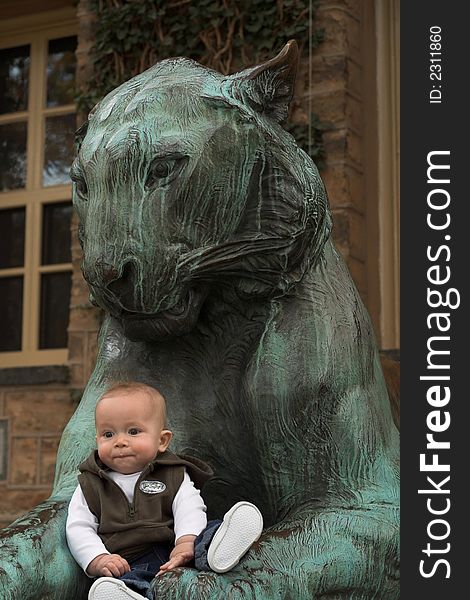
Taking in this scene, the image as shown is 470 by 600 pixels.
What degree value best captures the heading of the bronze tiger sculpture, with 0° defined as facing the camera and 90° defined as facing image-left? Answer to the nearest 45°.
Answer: approximately 45°

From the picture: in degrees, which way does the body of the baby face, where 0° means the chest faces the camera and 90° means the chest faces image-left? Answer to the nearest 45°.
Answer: approximately 0°

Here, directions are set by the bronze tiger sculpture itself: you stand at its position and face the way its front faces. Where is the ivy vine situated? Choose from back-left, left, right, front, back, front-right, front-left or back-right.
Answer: back-right

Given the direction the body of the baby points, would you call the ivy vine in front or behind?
behind
